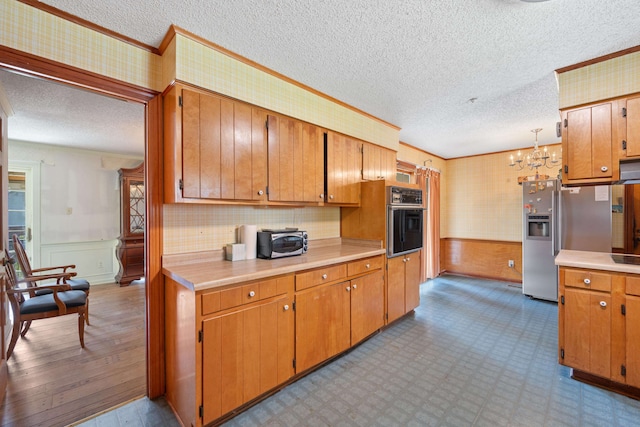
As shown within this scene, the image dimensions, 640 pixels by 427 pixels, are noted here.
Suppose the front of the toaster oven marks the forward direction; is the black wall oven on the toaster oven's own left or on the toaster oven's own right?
on the toaster oven's own left

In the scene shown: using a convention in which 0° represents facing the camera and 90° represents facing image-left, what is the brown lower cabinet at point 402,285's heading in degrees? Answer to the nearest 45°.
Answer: approximately 315°

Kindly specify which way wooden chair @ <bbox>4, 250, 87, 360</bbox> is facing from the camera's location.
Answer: facing to the right of the viewer

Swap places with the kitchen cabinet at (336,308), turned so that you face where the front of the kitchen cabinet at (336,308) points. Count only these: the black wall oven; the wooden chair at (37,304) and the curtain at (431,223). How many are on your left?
2

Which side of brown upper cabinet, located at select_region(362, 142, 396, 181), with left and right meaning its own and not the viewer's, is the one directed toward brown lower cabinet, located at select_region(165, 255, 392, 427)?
right

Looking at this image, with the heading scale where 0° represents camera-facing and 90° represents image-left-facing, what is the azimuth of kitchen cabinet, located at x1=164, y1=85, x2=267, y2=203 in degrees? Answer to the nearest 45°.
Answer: approximately 315°

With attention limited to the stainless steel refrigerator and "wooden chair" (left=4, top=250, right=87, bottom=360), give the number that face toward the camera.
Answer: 1

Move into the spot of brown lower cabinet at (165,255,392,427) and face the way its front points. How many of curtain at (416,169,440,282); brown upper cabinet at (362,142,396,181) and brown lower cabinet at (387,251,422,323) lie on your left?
3

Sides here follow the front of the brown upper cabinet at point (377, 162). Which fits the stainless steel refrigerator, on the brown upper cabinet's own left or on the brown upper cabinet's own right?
on the brown upper cabinet's own left

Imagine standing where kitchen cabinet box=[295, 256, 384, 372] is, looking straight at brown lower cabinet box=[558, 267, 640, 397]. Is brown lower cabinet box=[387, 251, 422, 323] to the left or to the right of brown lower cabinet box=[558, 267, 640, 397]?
left

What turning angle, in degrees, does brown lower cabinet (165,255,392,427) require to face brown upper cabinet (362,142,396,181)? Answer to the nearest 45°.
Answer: approximately 90° to its left

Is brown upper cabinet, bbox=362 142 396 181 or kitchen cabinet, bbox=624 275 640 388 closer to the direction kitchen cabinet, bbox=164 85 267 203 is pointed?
the kitchen cabinet
